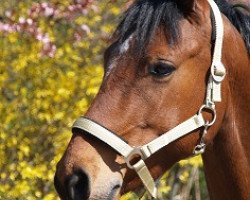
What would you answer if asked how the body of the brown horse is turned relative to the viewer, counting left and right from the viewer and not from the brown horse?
facing the viewer and to the left of the viewer
